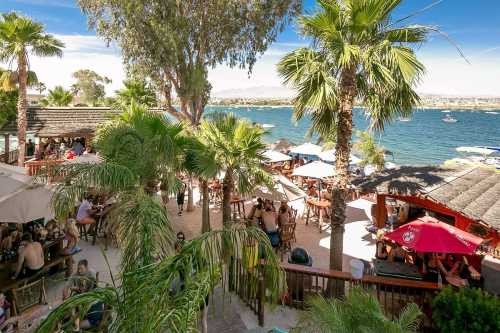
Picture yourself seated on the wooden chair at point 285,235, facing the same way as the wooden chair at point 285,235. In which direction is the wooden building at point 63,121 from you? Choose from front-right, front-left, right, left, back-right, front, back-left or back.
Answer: front

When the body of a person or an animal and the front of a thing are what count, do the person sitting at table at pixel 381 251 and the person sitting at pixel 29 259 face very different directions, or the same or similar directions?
very different directions

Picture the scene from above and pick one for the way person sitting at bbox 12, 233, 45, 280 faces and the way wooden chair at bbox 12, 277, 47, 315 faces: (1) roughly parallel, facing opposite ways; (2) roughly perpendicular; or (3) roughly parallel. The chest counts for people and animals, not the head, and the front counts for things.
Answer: roughly parallel

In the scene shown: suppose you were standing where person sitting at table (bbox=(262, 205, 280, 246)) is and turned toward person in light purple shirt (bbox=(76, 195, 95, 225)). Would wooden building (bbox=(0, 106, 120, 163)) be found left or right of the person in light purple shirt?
right

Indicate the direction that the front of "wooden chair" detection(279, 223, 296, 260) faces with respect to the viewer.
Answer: facing away from the viewer and to the left of the viewer

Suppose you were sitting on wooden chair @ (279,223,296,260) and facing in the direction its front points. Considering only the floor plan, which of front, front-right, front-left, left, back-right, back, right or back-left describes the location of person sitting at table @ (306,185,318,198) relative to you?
front-right

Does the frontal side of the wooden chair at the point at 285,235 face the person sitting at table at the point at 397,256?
no

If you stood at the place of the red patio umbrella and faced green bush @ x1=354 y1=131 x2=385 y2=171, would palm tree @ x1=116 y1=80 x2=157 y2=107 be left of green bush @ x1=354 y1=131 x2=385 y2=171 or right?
left
